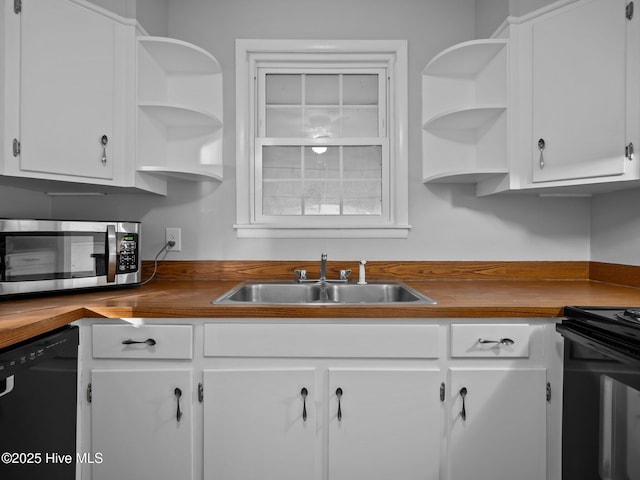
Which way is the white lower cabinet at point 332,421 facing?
toward the camera

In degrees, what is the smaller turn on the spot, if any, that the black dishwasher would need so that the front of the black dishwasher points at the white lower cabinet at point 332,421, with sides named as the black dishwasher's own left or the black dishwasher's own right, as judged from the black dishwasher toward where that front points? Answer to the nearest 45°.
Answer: approximately 45° to the black dishwasher's own left

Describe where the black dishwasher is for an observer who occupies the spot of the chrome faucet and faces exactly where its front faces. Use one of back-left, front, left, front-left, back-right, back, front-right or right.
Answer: front-right

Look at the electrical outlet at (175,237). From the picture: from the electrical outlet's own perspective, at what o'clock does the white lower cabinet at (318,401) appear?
The white lower cabinet is roughly at 11 o'clock from the electrical outlet.

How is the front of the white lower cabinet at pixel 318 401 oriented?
toward the camera

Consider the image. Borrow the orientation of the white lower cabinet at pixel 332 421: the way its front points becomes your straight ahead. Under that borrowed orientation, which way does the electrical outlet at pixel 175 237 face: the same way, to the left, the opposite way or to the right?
the same way

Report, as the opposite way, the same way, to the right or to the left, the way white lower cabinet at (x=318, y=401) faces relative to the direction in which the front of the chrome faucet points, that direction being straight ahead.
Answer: the same way

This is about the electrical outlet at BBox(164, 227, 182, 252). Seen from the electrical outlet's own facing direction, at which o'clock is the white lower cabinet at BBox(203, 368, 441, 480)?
The white lower cabinet is roughly at 11 o'clock from the electrical outlet.

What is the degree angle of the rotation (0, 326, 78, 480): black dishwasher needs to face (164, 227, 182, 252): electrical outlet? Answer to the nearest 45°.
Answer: approximately 90° to its left

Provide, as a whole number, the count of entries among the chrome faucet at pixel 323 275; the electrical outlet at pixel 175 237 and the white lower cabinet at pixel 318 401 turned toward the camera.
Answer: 3

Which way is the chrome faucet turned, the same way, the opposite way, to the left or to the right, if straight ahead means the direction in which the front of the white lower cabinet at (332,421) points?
the same way

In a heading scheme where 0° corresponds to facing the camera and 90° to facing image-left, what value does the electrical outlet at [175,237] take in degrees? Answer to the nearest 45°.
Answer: approximately 0°

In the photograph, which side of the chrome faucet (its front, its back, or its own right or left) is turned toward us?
front

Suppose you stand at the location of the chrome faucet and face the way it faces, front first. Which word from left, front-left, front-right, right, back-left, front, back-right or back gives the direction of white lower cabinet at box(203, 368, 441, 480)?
front
